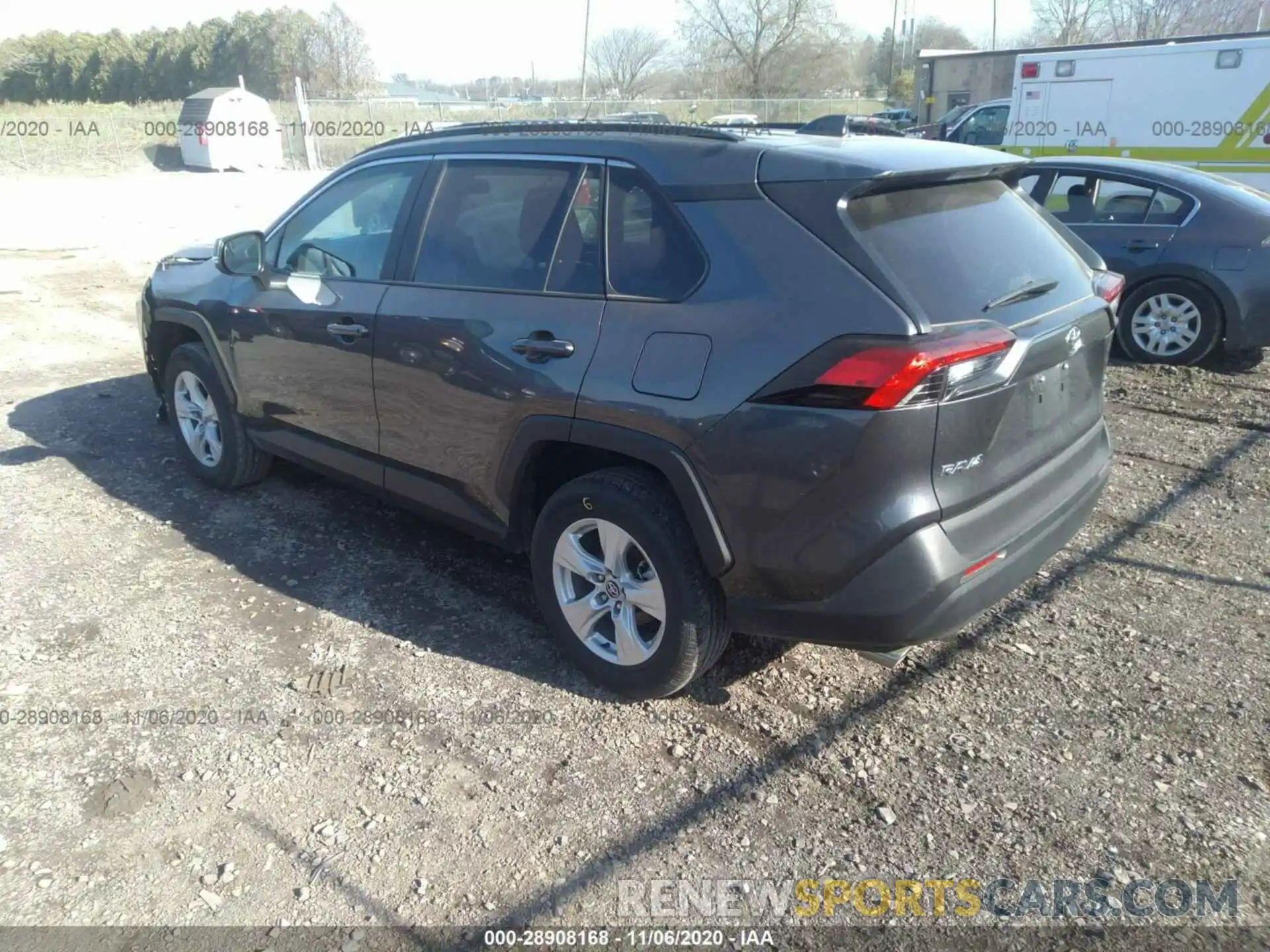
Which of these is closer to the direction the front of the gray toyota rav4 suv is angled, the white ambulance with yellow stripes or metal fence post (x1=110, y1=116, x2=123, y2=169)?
the metal fence post

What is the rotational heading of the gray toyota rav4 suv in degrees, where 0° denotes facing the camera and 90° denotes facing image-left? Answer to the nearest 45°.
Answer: approximately 135°

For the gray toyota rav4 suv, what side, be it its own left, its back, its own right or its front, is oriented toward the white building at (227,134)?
front

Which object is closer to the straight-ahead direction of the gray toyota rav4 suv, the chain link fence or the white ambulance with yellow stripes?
the chain link fence

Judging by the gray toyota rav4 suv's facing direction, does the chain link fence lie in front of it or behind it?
in front

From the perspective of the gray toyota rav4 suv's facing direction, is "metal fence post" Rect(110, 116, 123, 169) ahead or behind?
ahead

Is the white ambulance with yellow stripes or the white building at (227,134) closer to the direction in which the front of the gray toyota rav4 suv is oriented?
the white building

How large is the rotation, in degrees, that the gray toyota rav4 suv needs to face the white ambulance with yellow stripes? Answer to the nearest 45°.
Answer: approximately 90° to its right
